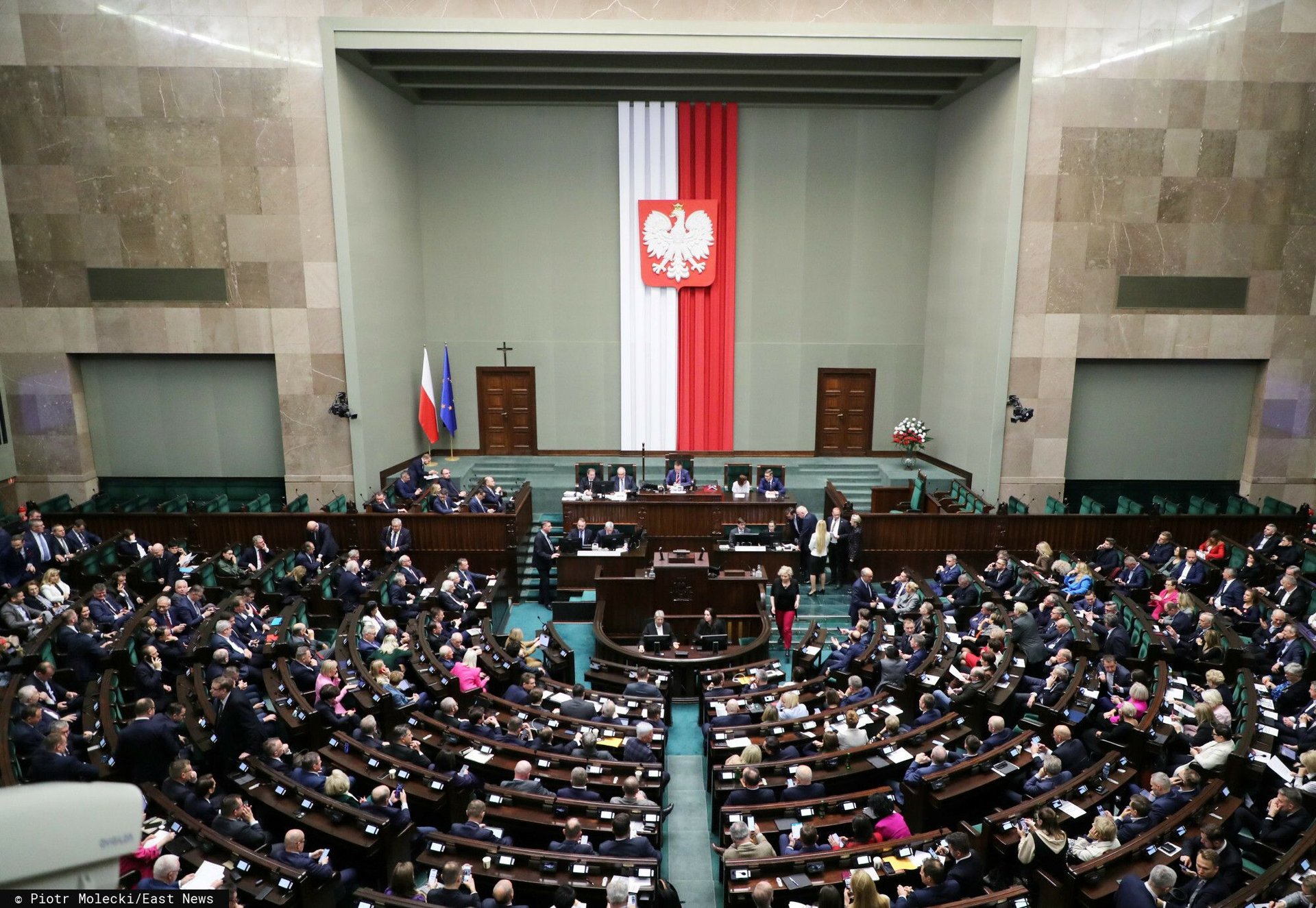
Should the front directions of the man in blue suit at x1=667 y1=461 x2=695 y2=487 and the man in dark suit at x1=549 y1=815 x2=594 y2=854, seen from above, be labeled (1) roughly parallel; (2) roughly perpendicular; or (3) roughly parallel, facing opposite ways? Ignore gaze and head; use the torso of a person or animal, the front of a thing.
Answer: roughly parallel, facing opposite ways

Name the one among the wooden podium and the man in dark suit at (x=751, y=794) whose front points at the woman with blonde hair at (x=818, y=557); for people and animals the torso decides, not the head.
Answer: the man in dark suit

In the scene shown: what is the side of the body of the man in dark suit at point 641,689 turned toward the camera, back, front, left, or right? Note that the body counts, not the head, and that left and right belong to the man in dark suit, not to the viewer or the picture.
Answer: back

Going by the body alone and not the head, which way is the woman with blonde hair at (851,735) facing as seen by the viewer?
away from the camera

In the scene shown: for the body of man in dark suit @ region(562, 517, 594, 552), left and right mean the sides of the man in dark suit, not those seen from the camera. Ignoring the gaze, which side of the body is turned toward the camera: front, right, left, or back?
front

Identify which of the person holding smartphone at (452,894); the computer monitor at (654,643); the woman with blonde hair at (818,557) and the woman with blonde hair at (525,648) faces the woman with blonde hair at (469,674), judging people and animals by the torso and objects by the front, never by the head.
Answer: the person holding smartphone

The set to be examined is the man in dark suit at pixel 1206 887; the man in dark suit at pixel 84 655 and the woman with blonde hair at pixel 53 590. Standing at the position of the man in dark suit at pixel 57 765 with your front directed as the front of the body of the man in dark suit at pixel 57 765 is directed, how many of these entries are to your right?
1

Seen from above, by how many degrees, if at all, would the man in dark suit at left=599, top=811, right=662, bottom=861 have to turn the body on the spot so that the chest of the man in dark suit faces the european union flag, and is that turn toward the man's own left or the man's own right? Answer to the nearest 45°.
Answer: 0° — they already face it

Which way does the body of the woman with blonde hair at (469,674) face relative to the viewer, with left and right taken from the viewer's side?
facing away from the viewer and to the right of the viewer

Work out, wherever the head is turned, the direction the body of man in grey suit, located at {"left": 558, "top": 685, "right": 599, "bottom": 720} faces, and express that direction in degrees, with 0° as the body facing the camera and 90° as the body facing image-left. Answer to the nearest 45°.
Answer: approximately 180°

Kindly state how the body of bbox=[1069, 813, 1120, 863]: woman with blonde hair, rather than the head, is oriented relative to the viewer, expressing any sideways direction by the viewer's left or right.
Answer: facing away from the viewer and to the left of the viewer

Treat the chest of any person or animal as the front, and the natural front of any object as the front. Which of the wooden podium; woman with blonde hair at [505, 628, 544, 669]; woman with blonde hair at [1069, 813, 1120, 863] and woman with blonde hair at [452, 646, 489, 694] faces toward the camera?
the wooden podium

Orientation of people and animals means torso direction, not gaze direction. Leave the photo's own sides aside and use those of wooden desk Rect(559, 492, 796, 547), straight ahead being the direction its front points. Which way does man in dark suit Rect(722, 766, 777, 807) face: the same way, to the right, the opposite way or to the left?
the opposite way

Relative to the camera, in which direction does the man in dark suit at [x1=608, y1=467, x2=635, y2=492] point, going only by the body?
toward the camera

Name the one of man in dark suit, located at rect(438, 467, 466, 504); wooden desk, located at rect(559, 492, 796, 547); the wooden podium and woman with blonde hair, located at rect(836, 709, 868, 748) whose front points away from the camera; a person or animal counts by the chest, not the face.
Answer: the woman with blonde hair

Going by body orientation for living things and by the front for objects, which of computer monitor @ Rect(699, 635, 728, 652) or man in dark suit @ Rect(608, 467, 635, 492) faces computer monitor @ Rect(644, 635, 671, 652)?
the man in dark suit
